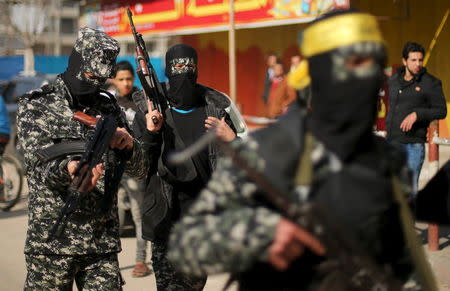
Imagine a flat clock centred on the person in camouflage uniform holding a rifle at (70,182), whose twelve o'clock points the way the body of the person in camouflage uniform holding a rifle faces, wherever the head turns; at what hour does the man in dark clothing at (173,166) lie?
The man in dark clothing is roughly at 9 o'clock from the person in camouflage uniform holding a rifle.

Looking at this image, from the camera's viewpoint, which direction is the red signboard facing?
toward the camera

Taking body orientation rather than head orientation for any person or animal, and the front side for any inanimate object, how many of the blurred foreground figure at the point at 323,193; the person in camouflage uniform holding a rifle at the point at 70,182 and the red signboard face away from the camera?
0

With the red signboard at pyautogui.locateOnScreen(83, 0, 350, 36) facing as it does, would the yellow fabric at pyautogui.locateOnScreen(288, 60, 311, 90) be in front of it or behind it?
in front

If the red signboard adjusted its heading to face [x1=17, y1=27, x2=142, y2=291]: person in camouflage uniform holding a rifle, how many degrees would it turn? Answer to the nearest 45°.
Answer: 0° — it already faces them

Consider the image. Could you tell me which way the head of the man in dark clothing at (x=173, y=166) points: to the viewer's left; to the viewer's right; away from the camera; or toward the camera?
toward the camera

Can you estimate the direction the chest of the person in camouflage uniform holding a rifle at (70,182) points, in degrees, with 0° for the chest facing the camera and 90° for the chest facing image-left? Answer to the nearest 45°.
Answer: approximately 315°

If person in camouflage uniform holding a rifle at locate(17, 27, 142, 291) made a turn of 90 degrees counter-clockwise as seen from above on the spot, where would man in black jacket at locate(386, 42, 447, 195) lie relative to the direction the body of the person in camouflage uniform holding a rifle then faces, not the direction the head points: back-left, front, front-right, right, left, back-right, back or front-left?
front

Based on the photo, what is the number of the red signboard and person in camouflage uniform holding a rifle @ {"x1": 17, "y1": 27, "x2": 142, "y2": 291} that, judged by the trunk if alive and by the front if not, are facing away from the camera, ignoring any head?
0

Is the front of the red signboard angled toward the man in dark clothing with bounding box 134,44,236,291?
yes
